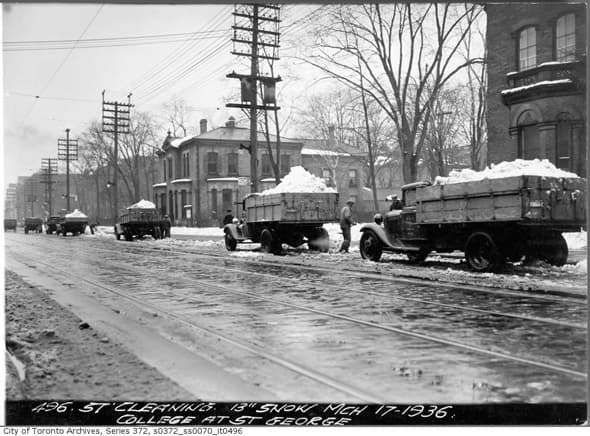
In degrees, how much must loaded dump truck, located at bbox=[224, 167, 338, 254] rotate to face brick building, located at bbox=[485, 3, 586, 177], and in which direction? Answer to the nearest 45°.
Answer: approximately 135° to its right

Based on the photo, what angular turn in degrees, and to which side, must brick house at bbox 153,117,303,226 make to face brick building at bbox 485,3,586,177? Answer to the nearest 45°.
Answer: approximately 45° to its left

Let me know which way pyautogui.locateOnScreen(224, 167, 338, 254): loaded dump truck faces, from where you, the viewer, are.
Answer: facing away from the viewer and to the left of the viewer

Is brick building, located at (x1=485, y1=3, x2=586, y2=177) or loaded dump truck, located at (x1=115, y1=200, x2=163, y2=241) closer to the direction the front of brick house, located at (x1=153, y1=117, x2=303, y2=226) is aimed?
the loaded dump truck

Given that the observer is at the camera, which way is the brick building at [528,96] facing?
facing the viewer and to the left of the viewer

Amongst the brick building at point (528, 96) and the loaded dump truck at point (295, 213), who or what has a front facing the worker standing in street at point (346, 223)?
the brick building

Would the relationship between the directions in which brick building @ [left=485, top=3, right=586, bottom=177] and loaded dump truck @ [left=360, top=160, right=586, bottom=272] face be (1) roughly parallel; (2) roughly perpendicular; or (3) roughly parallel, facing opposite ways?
roughly perpendicular

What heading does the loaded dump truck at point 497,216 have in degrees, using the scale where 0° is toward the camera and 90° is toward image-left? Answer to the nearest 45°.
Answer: approximately 135°

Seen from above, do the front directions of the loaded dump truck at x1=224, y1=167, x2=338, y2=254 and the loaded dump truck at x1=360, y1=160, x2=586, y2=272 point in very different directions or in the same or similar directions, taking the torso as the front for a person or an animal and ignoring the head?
same or similar directions

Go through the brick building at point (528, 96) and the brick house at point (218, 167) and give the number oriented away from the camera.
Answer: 0

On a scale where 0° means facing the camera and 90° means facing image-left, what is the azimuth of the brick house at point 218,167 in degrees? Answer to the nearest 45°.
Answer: approximately 45°

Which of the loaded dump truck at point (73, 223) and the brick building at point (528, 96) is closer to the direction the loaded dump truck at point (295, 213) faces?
the loaded dump truck

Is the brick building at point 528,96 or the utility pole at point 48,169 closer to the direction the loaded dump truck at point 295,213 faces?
the utility pole

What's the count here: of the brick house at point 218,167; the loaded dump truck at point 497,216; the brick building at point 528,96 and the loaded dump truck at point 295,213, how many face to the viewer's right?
0

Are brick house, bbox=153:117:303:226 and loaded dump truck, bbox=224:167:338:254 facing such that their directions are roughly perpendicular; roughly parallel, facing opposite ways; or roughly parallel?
roughly perpendicular

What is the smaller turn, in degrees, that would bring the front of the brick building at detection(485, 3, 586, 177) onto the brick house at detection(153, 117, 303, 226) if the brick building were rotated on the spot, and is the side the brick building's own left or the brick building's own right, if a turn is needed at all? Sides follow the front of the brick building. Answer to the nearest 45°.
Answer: approximately 90° to the brick building's own right

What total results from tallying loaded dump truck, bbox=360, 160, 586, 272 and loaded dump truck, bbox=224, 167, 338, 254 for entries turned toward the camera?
0
